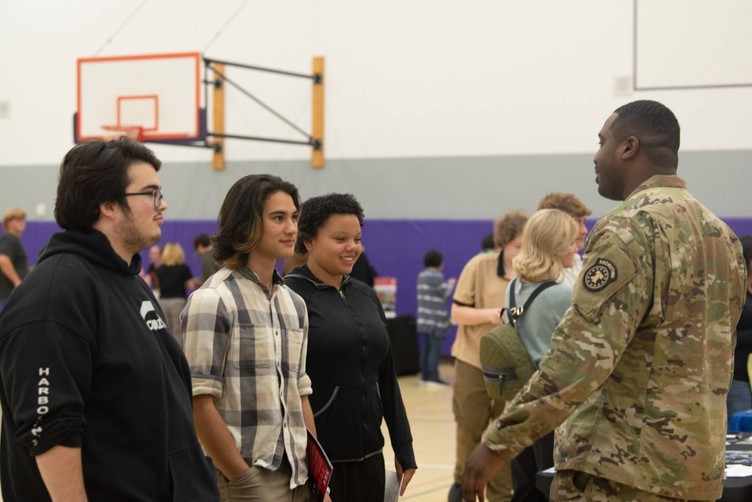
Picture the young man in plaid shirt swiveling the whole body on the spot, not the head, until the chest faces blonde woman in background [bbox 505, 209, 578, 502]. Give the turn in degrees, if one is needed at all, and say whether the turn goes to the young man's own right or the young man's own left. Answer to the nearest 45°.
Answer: approximately 90° to the young man's own left

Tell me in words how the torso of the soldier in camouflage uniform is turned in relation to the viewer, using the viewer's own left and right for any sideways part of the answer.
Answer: facing away from the viewer and to the left of the viewer

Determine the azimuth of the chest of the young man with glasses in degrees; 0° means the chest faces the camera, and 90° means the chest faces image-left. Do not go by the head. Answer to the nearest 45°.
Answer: approximately 270°

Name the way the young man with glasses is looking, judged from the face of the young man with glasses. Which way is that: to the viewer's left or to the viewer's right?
to the viewer's right

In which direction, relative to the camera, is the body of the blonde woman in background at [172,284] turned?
away from the camera

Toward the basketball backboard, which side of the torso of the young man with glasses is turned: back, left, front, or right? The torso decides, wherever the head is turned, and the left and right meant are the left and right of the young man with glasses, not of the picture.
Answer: left

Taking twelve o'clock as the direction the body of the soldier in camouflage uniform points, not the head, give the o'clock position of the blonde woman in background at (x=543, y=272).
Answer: The blonde woman in background is roughly at 1 o'clock from the soldier in camouflage uniform.

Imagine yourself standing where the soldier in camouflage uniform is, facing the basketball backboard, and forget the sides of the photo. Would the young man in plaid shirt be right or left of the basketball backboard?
left

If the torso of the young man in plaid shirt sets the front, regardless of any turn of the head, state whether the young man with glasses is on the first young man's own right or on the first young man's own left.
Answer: on the first young man's own right
